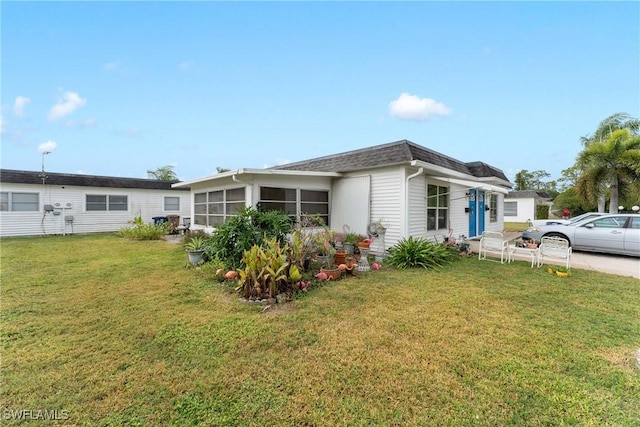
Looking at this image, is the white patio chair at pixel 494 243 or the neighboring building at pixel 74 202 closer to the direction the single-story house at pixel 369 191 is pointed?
the white patio chair

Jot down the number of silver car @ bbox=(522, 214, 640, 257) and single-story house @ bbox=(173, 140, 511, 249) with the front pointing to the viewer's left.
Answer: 1

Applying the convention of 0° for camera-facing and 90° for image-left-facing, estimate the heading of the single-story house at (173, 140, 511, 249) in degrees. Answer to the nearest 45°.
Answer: approximately 315°

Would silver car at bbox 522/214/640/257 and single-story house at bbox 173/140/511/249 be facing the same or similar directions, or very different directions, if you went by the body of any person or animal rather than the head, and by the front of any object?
very different directions

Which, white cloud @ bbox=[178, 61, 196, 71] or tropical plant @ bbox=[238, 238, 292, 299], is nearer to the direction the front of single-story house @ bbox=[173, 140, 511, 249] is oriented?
the tropical plant

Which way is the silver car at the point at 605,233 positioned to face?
to the viewer's left

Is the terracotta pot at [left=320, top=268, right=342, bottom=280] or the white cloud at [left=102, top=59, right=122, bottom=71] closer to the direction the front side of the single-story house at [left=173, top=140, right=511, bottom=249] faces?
the terracotta pot

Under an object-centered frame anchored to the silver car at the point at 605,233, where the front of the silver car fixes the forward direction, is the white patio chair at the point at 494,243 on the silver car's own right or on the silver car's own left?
on the silver car's own left
